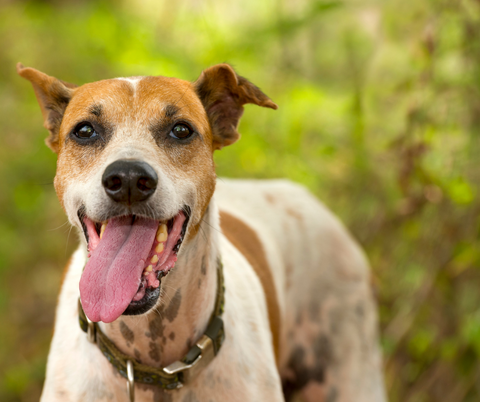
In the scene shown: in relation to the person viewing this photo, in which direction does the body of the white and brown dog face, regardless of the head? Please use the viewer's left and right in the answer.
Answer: facing the viewer and to the left of the viewer
